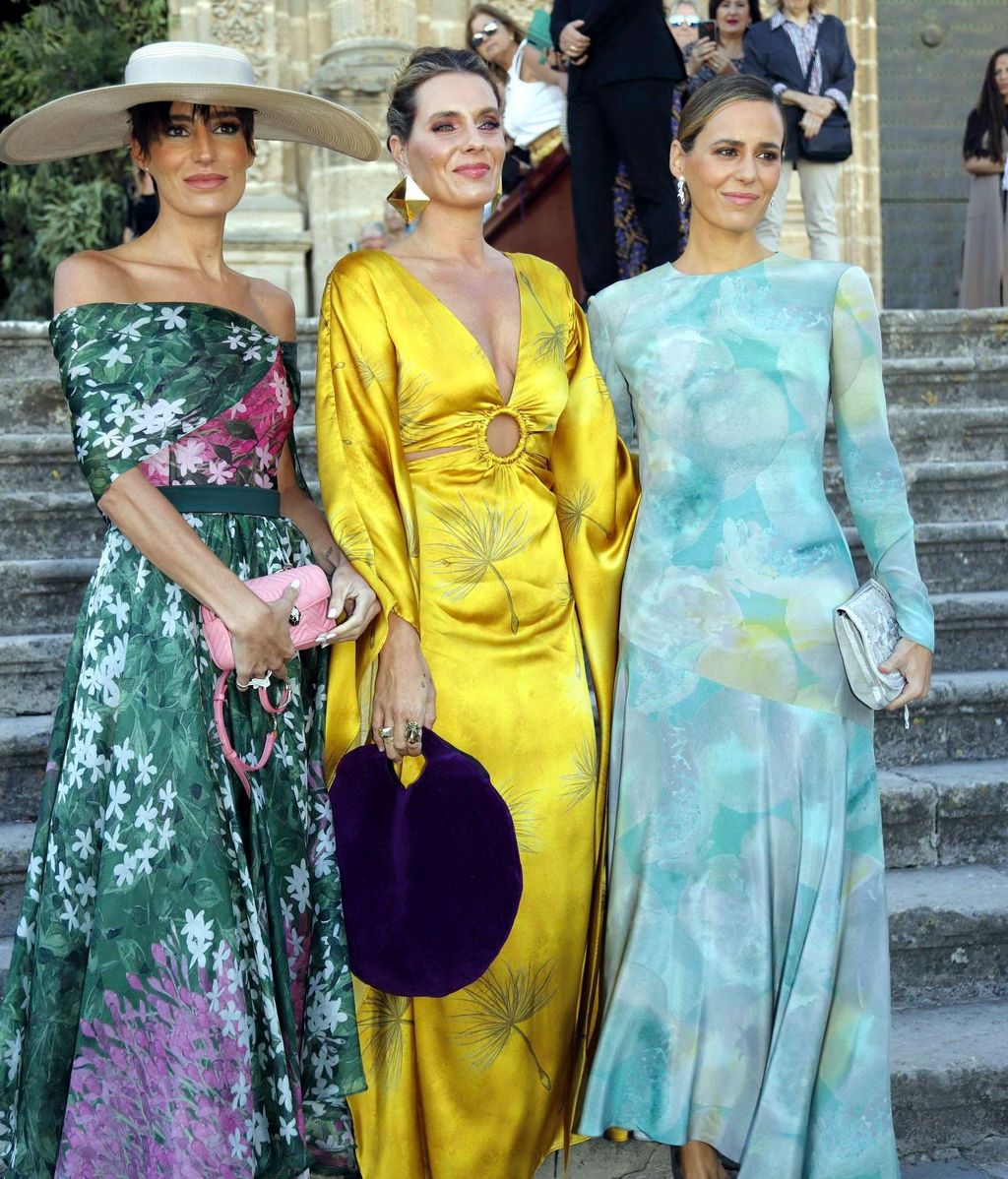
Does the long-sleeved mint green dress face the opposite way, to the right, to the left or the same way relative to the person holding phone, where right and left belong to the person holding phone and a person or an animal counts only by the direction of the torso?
the same way

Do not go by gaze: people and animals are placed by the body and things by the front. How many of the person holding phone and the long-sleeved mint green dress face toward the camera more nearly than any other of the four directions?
2

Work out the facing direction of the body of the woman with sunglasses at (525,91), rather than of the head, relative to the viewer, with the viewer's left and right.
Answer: facing the viewer and to the left of the viewer

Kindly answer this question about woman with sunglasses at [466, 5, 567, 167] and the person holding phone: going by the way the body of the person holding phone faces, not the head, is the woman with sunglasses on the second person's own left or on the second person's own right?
on the second person's own right

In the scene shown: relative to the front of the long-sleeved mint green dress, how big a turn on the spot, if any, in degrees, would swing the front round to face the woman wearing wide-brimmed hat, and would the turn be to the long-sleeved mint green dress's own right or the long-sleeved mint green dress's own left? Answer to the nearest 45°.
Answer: approximately 90° to the long-sleeved mint green dress's own right

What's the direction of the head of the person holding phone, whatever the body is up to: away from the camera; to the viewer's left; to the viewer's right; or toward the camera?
toward the camera

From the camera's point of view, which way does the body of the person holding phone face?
toward the camera

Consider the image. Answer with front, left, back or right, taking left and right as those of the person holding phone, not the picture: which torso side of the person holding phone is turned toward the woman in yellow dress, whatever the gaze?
front

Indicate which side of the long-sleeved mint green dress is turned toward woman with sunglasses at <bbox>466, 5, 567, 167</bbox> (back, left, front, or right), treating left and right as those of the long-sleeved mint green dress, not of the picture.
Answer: back

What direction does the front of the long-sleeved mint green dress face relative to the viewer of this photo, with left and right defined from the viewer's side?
facing the viewer

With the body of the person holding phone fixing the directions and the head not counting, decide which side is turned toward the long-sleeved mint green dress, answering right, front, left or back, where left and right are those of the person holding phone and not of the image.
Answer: front

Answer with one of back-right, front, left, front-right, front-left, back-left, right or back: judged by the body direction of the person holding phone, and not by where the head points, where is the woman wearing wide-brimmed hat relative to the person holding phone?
front
